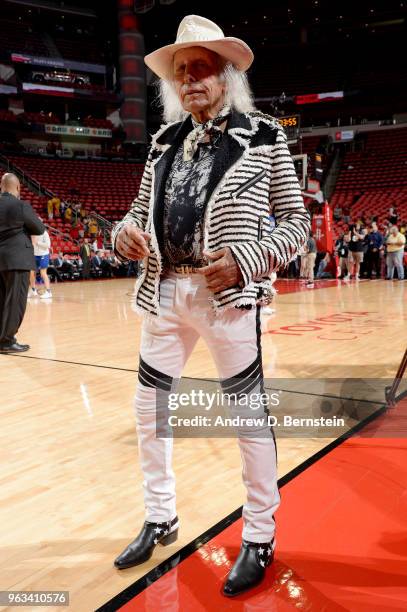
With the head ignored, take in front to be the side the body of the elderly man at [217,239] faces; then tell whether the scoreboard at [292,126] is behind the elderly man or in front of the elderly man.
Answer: behind

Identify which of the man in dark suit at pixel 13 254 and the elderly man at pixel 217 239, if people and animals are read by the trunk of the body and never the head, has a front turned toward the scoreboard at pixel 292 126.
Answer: the man in dark suit

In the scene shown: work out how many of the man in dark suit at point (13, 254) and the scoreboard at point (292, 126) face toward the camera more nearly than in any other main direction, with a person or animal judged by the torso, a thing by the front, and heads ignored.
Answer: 1

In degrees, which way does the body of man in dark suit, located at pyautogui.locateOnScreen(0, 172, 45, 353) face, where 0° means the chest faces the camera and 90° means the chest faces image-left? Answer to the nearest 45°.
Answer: approximately 225°

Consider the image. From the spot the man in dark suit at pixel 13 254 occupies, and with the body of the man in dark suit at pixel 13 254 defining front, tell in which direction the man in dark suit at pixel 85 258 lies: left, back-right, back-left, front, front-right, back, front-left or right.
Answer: front-left

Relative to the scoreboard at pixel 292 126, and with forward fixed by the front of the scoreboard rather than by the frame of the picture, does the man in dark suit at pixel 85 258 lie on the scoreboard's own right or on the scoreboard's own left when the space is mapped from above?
on the scoreboard's own right

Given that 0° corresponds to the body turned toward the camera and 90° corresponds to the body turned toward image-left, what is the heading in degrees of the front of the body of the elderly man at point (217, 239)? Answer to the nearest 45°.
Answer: approximately 45°

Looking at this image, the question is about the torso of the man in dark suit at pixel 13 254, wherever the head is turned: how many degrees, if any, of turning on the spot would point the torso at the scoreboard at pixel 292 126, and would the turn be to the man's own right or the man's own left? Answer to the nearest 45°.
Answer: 0° — they already face it

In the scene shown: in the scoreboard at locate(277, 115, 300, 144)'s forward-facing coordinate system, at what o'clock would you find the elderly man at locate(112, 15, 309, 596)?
The elderly man is roughly at 12 o'clock from the scoreboard.

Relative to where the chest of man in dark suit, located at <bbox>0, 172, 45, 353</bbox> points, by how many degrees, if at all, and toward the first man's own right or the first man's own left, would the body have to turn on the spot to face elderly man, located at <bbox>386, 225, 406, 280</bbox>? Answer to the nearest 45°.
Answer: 0° — they already face them
